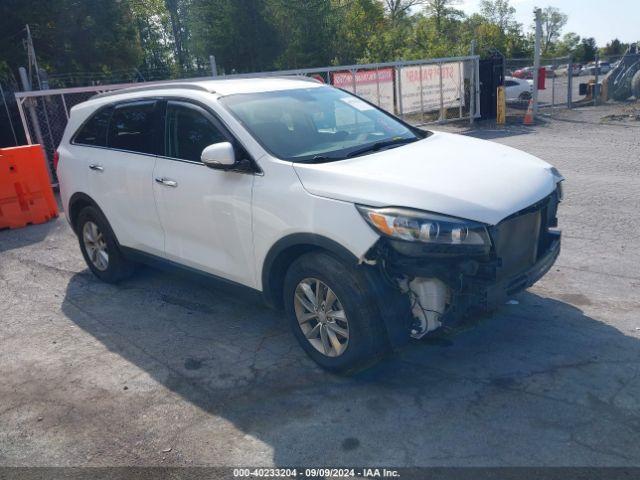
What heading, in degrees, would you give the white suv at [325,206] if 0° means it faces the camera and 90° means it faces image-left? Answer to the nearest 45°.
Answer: approximately 315°

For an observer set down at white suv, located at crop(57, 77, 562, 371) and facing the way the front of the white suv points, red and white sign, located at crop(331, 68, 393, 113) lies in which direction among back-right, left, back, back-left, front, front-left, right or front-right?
back-left

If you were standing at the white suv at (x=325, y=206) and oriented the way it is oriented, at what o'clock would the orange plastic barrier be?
The orange plastic barrier is roughly at 6 o'clock from the white suv.

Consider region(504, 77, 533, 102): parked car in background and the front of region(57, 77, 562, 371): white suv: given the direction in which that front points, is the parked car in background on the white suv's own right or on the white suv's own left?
on the white suv's own left

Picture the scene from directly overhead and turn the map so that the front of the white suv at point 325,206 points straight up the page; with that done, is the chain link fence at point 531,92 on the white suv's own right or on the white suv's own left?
on the white suv's own left

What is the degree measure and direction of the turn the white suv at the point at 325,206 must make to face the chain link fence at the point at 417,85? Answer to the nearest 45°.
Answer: approximately 135° to its left

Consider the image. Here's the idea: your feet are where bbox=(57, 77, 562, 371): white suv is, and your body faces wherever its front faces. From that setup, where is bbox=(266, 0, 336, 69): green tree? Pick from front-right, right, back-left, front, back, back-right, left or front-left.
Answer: back-left

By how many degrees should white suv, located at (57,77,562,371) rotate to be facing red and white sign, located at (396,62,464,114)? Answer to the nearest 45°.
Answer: approximately 135° to its left
